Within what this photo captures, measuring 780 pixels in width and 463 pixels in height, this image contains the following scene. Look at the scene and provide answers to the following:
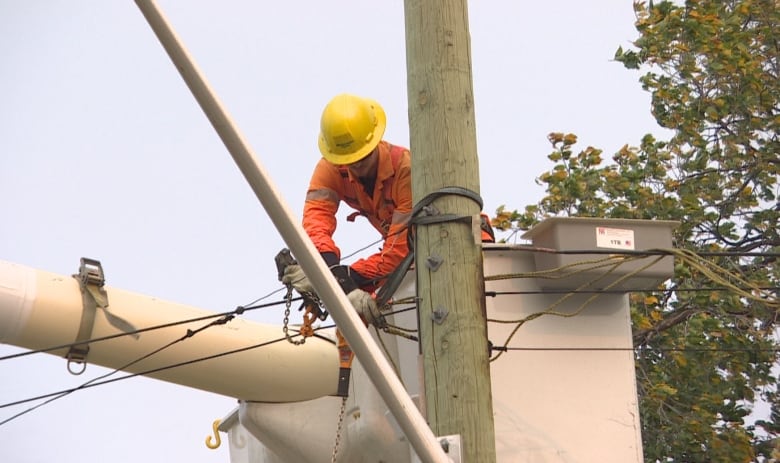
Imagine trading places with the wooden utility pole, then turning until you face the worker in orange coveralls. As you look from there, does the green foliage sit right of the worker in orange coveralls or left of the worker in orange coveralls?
right

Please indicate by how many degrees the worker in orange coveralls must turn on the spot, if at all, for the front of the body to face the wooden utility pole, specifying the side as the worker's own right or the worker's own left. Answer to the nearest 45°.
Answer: approximately 45° to the worker's own left

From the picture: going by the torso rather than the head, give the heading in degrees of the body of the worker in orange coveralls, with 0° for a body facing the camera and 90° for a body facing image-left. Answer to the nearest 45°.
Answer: approximately 45°

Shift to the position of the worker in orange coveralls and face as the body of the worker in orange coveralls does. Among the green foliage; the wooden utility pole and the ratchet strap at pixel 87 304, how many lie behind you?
1

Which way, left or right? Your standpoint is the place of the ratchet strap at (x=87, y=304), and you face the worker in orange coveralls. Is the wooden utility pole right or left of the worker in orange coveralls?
right

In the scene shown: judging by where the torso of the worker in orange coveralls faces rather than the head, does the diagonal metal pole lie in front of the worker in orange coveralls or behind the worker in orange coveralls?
in front

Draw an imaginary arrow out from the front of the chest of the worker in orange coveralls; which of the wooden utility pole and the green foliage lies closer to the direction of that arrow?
the wooden utility pole

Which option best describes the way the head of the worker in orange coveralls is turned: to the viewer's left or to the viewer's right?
to the viewer's left

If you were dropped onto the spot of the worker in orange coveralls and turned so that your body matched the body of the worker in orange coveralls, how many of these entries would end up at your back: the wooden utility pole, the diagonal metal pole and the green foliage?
1

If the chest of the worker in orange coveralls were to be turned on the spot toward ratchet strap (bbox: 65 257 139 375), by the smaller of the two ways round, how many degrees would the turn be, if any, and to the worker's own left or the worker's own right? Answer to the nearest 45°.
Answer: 0° — they already face it

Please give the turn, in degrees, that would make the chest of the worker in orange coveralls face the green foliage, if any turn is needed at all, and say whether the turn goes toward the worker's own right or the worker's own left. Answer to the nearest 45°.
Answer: approximately 180°

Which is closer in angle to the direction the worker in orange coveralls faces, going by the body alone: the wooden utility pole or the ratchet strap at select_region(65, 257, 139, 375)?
the ratchet strap
